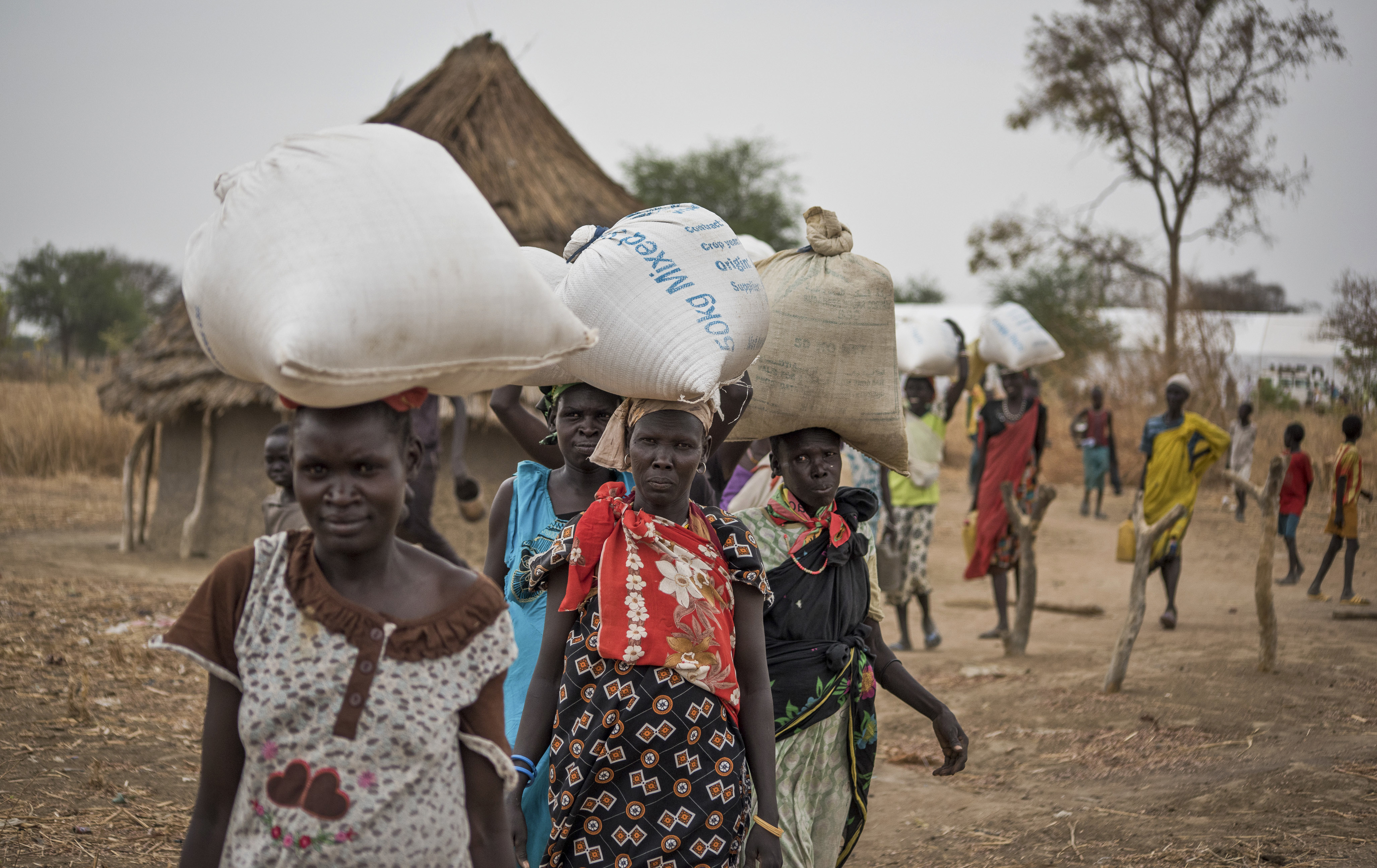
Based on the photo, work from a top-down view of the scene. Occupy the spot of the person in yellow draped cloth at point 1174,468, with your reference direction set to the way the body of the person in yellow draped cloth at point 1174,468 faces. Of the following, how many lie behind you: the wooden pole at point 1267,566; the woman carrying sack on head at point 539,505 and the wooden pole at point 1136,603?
0

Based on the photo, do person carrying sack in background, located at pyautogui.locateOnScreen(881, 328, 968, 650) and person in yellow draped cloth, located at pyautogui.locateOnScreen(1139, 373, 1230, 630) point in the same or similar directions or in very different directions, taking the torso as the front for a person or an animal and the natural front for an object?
same or similar directions

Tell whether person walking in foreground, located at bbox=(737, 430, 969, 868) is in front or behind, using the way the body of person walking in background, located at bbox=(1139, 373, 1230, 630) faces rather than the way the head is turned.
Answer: in front

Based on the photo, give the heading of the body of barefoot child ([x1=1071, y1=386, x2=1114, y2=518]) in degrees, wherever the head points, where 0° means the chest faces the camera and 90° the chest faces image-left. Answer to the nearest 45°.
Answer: approximately 0°

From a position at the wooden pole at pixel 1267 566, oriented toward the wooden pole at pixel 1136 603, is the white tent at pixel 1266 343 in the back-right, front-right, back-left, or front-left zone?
back-right

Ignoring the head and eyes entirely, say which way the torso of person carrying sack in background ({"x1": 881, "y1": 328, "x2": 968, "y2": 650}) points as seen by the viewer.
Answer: toward the camera

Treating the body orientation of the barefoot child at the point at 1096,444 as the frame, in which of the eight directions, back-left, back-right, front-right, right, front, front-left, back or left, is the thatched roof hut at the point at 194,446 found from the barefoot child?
front-right

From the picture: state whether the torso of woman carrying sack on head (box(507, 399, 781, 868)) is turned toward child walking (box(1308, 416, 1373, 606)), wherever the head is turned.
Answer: no

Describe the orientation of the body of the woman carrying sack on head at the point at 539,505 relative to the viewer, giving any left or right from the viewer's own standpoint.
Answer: facing the viewer

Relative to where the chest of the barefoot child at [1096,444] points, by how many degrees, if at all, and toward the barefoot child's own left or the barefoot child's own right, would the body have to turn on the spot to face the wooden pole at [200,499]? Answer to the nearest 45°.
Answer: approximately 45° to the barefoot child's own right
